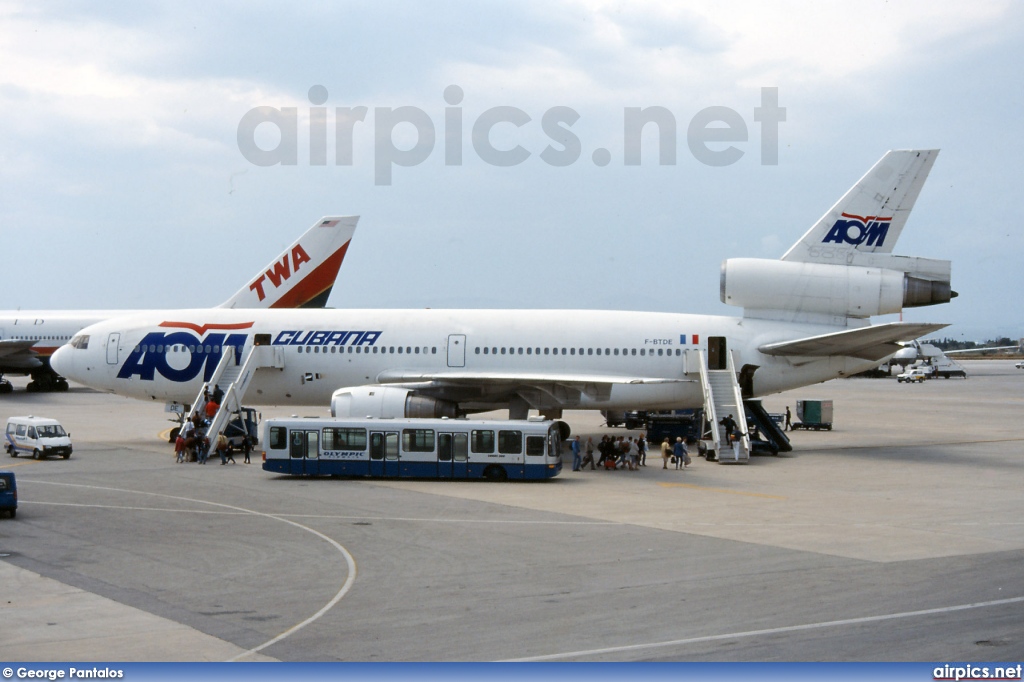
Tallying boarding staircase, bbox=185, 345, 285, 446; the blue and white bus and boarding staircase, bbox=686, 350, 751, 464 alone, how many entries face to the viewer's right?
1

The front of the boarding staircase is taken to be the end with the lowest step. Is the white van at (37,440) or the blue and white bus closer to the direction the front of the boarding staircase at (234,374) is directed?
the white van

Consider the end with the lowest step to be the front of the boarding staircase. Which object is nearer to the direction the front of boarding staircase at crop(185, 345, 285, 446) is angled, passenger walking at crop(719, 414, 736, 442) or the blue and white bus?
the blue and white bus

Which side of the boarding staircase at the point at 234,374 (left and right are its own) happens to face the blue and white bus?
left

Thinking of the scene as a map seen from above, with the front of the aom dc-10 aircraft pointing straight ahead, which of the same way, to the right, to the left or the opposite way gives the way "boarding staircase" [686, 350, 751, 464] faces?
to the left

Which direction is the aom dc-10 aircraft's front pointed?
to the viewer's left

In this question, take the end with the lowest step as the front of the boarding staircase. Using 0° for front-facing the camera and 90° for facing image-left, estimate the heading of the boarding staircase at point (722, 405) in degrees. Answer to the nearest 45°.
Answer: approximately 0°

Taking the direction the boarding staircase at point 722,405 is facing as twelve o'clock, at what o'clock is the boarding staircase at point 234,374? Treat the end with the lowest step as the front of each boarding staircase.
the boarding staircase at point 234,374 is roughly at 3 o'clock from the boarding staircase at point 722,405.

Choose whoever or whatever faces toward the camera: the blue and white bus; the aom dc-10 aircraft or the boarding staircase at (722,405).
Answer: the boarding staircase

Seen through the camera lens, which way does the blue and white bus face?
facing to the right of the viewer

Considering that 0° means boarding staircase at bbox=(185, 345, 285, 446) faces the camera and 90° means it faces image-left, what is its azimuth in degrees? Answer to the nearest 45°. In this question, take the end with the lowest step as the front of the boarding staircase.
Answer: approximately 45°

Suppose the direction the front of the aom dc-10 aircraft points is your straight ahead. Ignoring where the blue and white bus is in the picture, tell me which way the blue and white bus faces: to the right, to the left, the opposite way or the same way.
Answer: the opposite way

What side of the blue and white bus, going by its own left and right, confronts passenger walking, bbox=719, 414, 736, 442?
front
